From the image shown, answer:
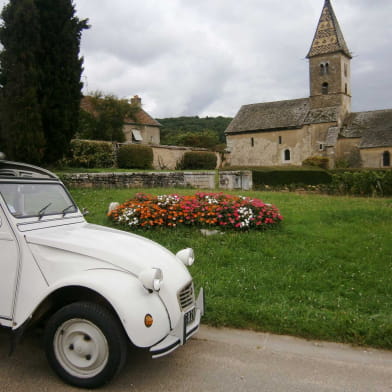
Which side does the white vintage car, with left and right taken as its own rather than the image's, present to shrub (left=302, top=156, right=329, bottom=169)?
left

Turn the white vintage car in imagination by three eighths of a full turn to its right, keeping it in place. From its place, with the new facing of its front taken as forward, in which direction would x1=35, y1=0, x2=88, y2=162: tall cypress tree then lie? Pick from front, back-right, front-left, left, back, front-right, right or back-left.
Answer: right

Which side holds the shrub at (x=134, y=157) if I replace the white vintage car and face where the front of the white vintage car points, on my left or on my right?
on my left

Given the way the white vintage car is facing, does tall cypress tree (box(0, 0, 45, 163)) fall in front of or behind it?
behind

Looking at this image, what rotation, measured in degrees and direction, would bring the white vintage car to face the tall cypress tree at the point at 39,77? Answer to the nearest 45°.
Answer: approximately 135° to its left
